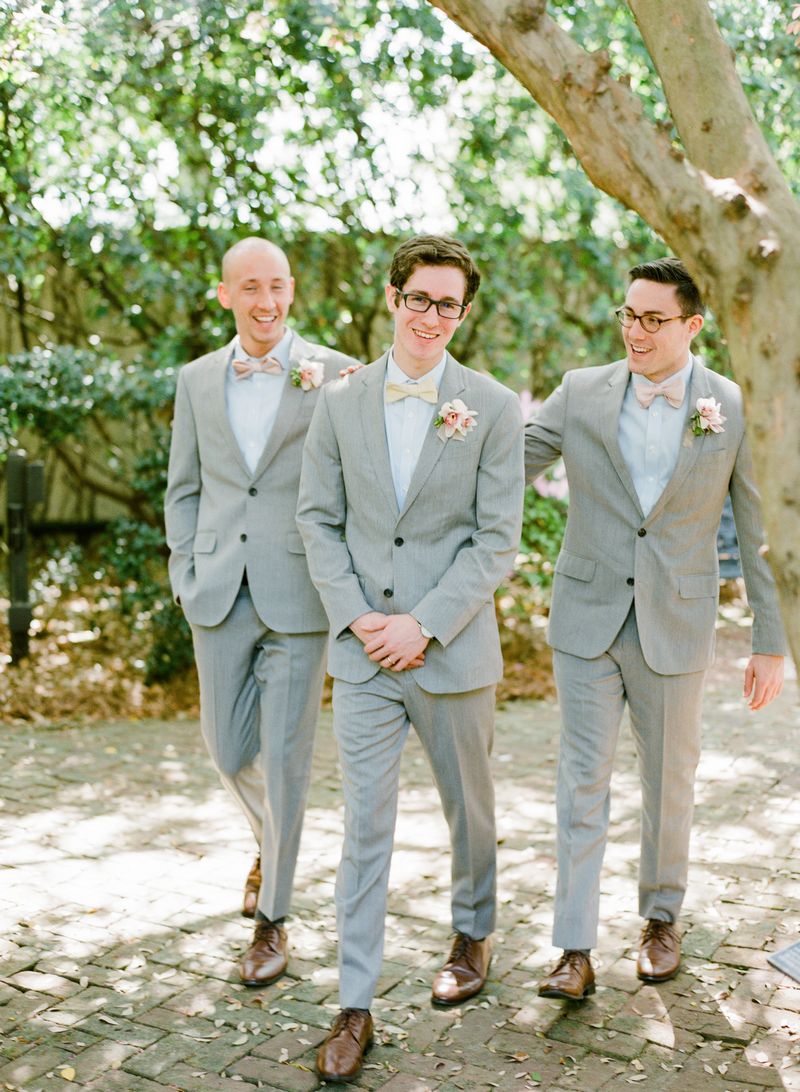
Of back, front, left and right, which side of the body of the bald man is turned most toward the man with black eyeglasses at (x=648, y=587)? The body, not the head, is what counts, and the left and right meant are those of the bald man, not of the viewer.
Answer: left

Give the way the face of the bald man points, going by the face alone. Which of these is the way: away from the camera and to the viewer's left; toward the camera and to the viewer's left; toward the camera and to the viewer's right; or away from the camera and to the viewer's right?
toward the camera and to the viewer's right

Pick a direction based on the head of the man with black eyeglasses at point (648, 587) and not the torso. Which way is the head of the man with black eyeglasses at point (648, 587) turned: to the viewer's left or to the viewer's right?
to the viewer's left

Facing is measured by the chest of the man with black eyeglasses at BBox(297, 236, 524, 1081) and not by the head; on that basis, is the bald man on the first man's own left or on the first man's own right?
on the first man's own right

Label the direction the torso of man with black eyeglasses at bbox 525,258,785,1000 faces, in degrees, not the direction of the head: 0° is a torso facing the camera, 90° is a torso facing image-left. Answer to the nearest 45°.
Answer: approximately 0°

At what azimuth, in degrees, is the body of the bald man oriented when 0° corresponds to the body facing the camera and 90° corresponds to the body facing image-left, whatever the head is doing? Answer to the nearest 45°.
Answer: approximately 0°

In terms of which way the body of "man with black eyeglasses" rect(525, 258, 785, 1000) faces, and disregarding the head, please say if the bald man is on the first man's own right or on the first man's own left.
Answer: on the first man's own right
